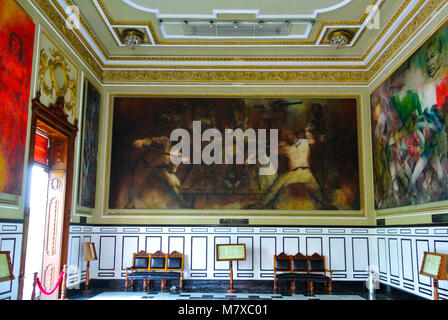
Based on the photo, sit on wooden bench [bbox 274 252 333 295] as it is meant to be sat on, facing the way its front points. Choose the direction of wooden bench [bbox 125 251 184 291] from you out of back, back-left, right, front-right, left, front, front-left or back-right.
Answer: right

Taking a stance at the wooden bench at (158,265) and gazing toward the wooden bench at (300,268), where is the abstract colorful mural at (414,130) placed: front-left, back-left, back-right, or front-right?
front-right

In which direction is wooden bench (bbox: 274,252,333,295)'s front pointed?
toward the camera

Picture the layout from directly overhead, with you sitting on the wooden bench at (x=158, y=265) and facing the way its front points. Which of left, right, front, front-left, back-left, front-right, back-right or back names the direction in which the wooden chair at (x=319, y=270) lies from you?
left

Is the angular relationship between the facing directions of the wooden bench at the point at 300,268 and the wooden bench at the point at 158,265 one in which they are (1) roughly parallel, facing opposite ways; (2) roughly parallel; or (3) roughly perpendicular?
roughly parallel

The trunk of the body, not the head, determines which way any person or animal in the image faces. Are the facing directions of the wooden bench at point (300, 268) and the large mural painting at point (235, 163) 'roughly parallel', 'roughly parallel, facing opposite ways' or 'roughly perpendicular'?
roughly parallel

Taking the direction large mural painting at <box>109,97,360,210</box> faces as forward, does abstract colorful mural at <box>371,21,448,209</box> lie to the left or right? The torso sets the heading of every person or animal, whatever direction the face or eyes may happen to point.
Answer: on its left

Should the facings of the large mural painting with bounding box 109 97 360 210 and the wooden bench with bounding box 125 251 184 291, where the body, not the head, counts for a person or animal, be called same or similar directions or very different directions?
same or similar directions

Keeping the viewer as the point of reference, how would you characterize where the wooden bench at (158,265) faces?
facing the viewer

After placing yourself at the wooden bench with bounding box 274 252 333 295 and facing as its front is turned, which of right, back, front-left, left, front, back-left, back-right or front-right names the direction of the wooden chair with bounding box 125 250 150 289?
right

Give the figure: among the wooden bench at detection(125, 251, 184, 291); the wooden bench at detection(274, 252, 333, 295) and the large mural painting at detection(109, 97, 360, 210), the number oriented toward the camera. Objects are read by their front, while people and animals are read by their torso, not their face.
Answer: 3

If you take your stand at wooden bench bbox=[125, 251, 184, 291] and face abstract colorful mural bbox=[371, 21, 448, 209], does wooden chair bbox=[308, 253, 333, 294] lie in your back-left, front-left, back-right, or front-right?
front-left
